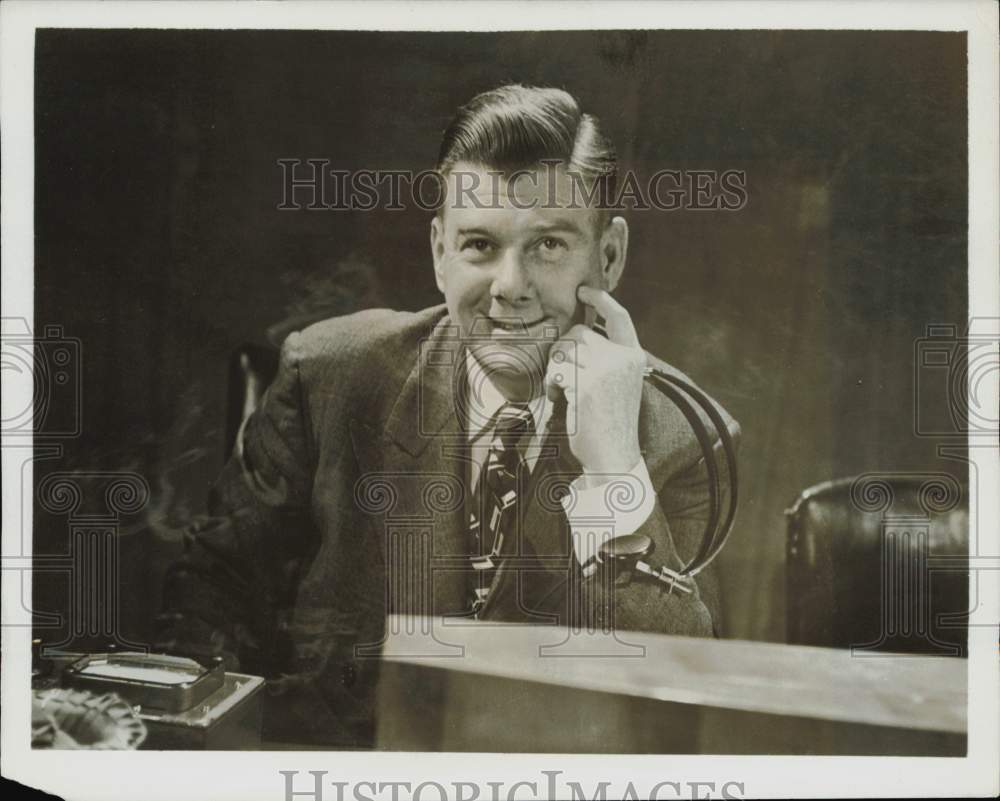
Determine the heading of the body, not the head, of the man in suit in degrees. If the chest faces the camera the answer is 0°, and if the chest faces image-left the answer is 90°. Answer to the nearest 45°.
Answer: approximately 0°
